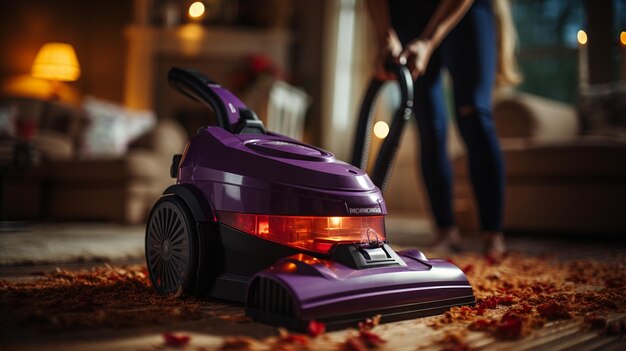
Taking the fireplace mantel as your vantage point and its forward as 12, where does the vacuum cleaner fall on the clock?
The vacuum cleaner is roughly at 12 o'clock from the fireplace mantel.

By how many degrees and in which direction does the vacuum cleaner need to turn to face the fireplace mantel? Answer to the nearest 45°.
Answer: approximately 135° to its left

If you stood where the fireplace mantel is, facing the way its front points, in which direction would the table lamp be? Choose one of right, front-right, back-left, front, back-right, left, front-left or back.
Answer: front-right

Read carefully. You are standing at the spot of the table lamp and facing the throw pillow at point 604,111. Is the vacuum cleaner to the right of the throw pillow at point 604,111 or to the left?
right

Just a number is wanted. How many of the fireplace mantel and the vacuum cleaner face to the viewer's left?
0

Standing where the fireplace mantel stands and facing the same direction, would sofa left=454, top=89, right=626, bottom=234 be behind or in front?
in front

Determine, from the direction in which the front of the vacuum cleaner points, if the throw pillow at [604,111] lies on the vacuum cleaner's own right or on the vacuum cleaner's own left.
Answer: on the vacuum cleaner's own left

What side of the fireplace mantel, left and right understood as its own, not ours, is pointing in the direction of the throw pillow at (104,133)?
front

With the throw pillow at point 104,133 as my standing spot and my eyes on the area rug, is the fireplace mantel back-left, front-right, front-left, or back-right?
back-left

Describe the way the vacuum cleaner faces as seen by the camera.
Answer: facing the viewer and to the right of the viewer

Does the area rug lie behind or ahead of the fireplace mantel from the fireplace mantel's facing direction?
ahead

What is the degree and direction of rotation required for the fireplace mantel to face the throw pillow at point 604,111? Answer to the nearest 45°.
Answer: approximately 45° to its left
